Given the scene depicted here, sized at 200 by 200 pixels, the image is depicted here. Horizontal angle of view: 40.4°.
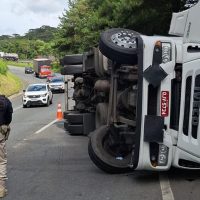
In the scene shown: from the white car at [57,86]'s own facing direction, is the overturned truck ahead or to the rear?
ahead

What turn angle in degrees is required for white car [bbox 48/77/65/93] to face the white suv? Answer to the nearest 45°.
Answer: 0° — it already faces it

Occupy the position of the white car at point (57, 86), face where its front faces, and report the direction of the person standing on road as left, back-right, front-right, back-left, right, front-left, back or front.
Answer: front

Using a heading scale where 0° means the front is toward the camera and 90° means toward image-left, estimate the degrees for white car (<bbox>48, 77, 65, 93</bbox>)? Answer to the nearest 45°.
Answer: approximately 0°
